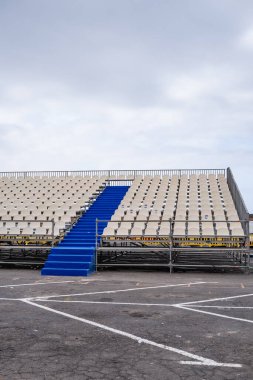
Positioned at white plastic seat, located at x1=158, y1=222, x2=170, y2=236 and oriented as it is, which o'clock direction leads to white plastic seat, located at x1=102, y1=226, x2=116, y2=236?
white plastic seat, located at x1=102, y1=226, x2=116, y2=236 is roughly at 3 o'clock from white plastic seat, located at x1=158, y1=222, x2=170, y2=236.

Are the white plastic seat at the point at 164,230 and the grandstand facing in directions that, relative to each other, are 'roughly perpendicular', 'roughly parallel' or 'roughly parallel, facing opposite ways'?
roughly parallel

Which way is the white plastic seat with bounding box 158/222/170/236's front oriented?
toward the camera

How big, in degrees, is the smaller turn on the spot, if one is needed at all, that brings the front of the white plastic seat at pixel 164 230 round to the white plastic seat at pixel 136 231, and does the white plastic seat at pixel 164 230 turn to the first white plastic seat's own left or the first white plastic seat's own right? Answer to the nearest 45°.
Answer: approximately 90° to the first white plastic seat's own right

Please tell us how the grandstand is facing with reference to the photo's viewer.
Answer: facing the viewer
